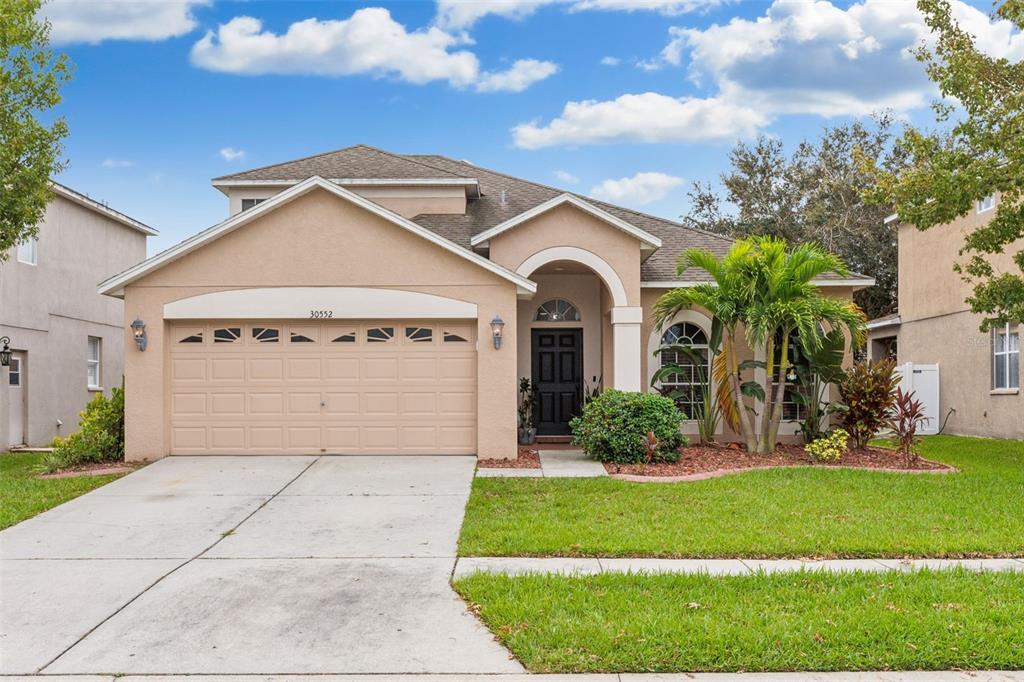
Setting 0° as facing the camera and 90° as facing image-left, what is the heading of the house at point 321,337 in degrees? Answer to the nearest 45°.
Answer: approximately 0°

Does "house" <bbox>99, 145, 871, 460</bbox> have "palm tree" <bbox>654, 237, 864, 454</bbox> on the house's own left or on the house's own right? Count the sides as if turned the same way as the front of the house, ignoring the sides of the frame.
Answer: on the house's own left

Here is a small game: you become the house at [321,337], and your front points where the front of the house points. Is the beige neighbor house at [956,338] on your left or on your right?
on your left

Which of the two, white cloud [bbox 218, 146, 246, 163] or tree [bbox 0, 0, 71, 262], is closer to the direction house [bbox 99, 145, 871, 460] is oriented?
the tree

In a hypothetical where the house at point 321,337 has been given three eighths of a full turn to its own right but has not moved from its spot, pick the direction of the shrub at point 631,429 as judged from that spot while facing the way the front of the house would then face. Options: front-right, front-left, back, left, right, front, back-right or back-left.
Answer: back-right

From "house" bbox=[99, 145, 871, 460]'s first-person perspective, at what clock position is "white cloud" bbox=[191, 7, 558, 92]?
The white cloud is roughly at 6 o'clock from the house.

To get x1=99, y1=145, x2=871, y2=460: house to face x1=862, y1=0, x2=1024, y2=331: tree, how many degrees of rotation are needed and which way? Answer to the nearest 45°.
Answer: approximately 90° to its left

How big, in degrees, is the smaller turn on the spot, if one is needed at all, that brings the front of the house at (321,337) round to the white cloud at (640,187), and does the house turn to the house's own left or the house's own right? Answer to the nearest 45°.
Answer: approximately 180°

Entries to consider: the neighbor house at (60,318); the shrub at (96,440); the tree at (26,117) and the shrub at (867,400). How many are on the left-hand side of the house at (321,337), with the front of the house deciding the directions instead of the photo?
1

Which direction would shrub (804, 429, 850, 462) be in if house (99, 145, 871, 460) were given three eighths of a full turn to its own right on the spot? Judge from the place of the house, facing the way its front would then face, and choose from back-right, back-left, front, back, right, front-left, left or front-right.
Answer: back-right

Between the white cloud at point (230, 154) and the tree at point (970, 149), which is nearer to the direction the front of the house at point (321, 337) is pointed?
the tree

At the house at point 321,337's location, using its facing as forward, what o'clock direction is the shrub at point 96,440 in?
The shrub is roughly at 3 o'clock from the house.
